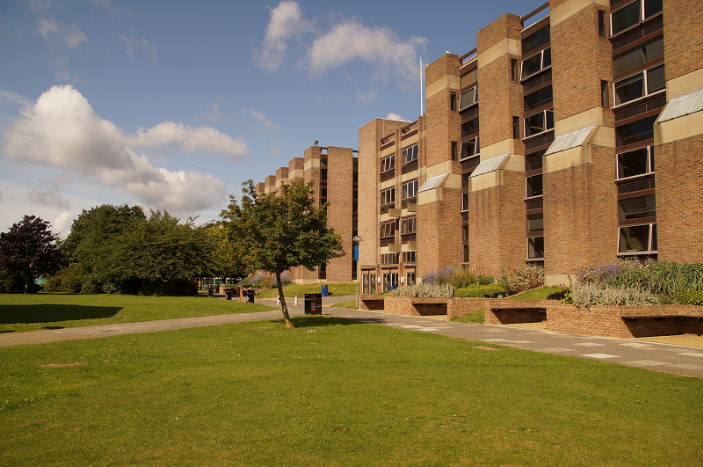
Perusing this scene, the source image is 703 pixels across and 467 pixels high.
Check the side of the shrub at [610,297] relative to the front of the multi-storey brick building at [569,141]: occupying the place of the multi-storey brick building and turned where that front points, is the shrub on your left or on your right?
on your left

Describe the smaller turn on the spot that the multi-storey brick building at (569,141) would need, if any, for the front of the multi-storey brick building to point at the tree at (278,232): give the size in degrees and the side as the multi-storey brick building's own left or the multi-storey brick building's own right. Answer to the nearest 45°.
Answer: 0° — it already faces it

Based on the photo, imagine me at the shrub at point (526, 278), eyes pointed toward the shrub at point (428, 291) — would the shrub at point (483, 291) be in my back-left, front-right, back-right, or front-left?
front-left

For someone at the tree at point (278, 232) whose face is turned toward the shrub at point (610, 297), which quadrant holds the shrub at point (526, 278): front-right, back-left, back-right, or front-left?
front-left

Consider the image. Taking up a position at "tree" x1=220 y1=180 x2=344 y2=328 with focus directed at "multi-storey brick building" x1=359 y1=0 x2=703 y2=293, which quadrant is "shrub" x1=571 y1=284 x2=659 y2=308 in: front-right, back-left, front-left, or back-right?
front-right

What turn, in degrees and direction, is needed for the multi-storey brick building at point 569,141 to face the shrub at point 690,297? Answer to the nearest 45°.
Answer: approximately 45° to its left

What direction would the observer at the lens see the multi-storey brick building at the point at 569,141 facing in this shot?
facing the viewer and to the left of the viewer

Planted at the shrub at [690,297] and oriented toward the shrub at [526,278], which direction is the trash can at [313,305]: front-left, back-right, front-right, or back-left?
front-left
